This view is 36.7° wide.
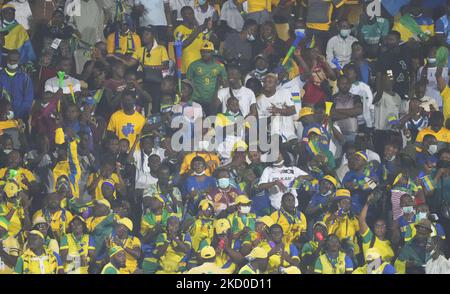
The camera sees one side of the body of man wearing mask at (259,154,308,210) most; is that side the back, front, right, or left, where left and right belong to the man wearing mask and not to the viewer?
front

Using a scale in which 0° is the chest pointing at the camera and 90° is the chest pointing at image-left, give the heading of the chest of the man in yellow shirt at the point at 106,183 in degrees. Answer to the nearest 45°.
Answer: approximately 0°

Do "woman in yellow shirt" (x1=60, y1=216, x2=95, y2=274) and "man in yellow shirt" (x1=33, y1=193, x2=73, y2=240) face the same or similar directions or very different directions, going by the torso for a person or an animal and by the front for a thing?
same or similar directions

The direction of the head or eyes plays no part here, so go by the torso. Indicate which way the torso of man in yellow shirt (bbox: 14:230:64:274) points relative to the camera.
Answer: toward the camera

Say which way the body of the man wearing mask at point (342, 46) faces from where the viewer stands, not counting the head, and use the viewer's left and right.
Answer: facing the viewer

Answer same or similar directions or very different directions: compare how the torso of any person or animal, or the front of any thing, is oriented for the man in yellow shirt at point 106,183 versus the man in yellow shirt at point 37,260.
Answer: same or similar directions

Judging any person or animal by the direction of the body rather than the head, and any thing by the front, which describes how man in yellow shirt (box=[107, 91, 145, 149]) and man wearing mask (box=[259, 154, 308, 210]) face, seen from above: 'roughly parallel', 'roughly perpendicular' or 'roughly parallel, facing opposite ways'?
roughly parallel

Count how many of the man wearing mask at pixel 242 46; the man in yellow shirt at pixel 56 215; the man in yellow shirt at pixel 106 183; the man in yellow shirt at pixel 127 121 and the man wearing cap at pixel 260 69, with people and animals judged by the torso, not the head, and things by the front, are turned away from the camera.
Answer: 0

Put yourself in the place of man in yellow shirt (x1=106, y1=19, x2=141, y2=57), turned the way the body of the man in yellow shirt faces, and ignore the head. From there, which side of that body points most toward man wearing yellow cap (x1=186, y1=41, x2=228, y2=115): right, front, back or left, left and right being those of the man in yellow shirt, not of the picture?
left

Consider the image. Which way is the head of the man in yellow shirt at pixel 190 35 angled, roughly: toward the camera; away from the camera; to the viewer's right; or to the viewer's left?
toward the camera
